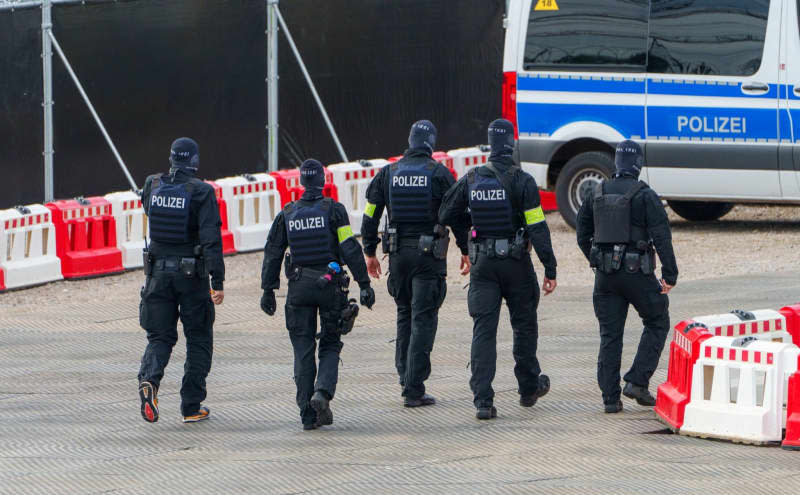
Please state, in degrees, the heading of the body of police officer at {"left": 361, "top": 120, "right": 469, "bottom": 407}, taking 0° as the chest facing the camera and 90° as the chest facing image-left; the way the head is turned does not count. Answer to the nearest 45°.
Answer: approximately 180°

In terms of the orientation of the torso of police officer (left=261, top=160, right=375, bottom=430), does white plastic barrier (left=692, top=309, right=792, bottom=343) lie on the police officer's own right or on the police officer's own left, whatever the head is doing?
on the police officer's own right

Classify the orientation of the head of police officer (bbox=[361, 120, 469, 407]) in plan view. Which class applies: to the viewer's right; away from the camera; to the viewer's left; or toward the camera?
away from the camera

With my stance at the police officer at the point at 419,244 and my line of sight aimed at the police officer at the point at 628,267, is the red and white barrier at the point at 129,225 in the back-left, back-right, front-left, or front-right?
back-left

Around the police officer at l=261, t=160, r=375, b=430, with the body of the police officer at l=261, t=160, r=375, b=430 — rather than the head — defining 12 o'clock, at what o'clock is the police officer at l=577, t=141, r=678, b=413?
the police officer at l=577, t=141, r=678, b=413 is roughly at 3 o'clock from the police officer at l=261, t=160, r=375, b=430.

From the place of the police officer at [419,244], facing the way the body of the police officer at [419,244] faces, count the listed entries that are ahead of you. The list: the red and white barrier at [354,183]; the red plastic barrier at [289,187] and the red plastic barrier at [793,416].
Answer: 2

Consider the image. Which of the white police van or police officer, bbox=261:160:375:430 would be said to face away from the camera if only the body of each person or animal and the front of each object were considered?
the police officer

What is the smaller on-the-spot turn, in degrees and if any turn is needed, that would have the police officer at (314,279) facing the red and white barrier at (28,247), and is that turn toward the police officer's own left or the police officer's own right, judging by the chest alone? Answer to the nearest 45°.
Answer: approximately 45° to the police officer's own left

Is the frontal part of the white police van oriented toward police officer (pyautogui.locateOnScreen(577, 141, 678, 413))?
no

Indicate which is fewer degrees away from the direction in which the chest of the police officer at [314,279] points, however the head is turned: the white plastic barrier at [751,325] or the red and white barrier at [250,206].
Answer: the red and white barrier

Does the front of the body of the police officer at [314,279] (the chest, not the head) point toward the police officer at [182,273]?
no

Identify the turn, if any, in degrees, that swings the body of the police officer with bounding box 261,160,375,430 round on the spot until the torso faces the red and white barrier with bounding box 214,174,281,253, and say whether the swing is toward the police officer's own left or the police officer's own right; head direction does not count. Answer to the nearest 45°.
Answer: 0° — they already face it

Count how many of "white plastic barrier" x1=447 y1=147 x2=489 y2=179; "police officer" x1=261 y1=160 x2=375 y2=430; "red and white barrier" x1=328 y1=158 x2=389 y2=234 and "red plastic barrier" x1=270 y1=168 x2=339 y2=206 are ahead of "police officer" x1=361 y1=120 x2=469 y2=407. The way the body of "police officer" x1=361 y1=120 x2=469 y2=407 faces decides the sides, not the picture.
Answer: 3

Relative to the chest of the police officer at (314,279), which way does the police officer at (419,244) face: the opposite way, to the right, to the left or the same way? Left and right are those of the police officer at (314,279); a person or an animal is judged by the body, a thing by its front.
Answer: the same way

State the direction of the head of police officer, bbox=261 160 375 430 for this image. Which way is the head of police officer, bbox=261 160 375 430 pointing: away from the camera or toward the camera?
away from the camera

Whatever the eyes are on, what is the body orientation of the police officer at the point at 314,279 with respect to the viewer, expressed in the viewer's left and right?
facing away from the viewer

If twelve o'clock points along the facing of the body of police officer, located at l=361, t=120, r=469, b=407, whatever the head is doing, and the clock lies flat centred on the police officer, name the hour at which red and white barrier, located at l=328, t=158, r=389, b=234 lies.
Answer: The red and white barrier is roughly at 12 o'clock from the police officer.

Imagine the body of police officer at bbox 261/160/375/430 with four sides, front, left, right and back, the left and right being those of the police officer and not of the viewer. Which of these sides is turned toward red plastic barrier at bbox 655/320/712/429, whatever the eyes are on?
right
